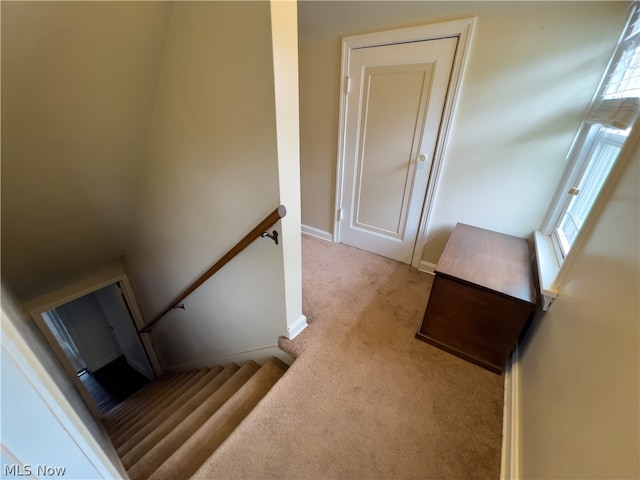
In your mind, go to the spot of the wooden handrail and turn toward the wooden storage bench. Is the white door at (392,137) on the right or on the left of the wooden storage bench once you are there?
left

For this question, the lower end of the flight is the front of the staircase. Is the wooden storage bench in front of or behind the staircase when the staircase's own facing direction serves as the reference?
behind

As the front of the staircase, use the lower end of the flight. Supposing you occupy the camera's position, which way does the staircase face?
facing away from the viewer and to the left of the viewer
